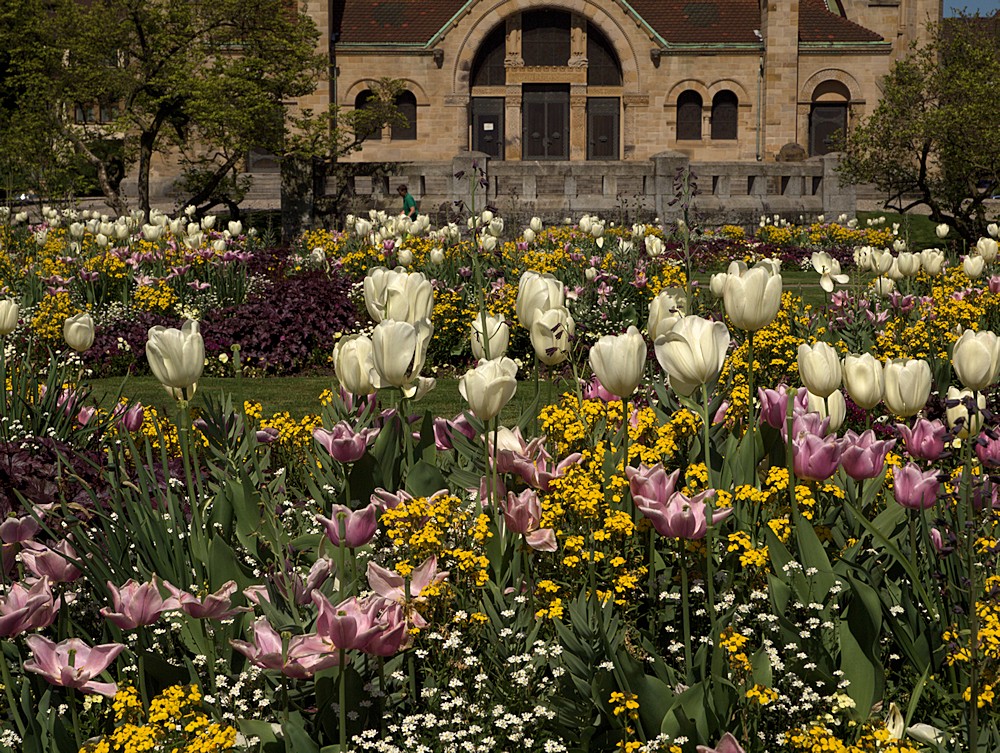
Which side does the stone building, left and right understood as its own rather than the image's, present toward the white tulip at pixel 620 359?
front

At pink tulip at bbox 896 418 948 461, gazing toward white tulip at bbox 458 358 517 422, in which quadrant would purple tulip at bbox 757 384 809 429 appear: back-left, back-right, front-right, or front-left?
front-right

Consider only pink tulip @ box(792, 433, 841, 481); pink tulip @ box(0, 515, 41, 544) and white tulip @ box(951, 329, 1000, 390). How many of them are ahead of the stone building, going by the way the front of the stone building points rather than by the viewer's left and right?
3

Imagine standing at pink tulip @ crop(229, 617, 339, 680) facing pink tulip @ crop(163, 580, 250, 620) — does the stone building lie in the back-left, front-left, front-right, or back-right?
front-right

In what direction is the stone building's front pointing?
toward the camera

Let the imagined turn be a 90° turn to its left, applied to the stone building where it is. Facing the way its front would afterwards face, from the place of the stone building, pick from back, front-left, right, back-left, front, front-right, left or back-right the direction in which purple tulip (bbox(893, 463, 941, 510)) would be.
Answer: right

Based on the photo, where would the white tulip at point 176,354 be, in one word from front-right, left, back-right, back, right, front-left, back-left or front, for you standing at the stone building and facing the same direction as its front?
front

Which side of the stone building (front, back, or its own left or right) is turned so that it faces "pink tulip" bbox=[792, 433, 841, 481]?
front

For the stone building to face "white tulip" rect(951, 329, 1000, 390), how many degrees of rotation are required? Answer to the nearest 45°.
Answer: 0° — it already faces it

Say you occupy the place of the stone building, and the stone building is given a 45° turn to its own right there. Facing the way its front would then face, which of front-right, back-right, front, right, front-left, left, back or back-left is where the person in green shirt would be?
front-left

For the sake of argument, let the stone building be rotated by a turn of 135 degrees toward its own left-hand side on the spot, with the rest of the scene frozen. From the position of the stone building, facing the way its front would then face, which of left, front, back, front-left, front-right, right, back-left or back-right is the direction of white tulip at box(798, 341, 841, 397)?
back-right

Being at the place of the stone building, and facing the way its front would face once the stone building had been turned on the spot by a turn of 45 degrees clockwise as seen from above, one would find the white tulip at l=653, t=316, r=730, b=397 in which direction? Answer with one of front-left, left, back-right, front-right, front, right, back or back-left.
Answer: front-left

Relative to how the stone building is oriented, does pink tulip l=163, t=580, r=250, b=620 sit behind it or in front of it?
in front

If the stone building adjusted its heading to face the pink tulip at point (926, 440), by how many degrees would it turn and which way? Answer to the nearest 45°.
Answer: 0° — it already faces it

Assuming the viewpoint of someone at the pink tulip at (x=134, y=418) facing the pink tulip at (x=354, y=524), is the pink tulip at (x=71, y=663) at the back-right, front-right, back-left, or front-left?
front-right

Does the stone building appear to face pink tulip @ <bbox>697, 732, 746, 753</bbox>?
yes
